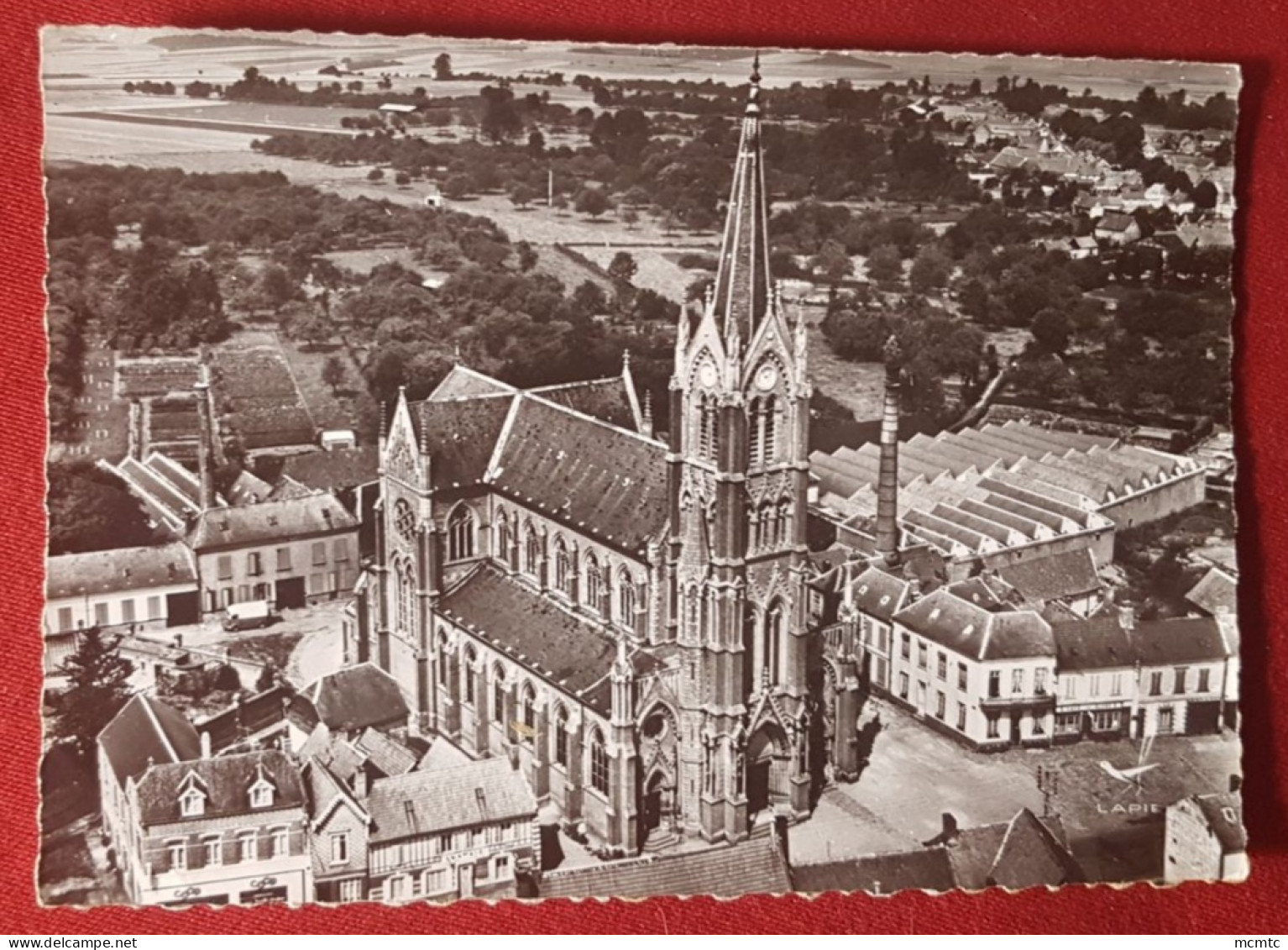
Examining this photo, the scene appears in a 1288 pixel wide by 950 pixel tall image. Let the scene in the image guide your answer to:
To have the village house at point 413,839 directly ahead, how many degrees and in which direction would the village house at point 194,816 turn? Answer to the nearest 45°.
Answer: approximately 90° to its left

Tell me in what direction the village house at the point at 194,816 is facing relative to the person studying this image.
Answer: facing the viewer

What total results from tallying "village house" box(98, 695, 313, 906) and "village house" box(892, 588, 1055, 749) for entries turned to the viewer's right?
0

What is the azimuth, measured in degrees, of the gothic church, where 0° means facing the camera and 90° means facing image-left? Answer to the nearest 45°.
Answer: approximately 315°
